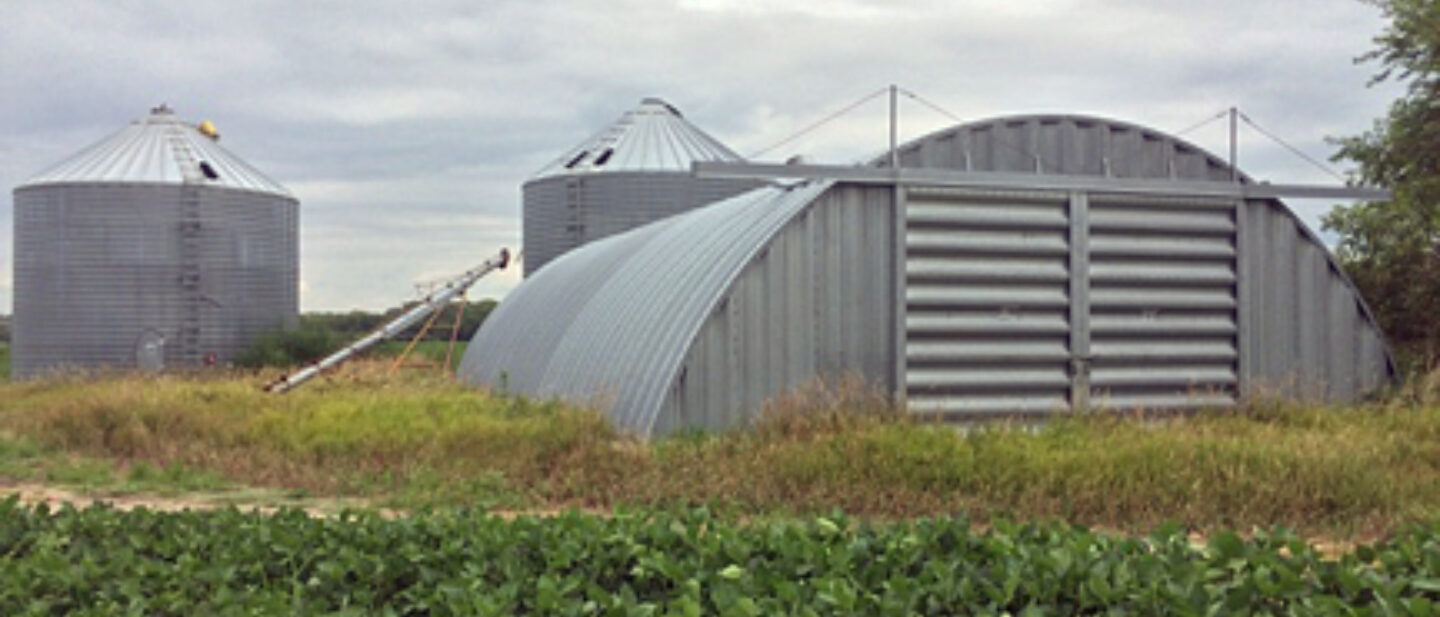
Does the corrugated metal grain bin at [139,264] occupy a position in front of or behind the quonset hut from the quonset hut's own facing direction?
behind

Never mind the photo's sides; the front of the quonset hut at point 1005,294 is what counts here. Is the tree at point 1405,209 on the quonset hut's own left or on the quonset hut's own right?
on the quonset hut's own left

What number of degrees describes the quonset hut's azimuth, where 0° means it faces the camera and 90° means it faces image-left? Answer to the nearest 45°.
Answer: approximately 315°

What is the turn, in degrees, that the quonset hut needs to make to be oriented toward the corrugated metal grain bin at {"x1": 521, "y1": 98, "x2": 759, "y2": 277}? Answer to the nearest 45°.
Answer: approximately 180°
